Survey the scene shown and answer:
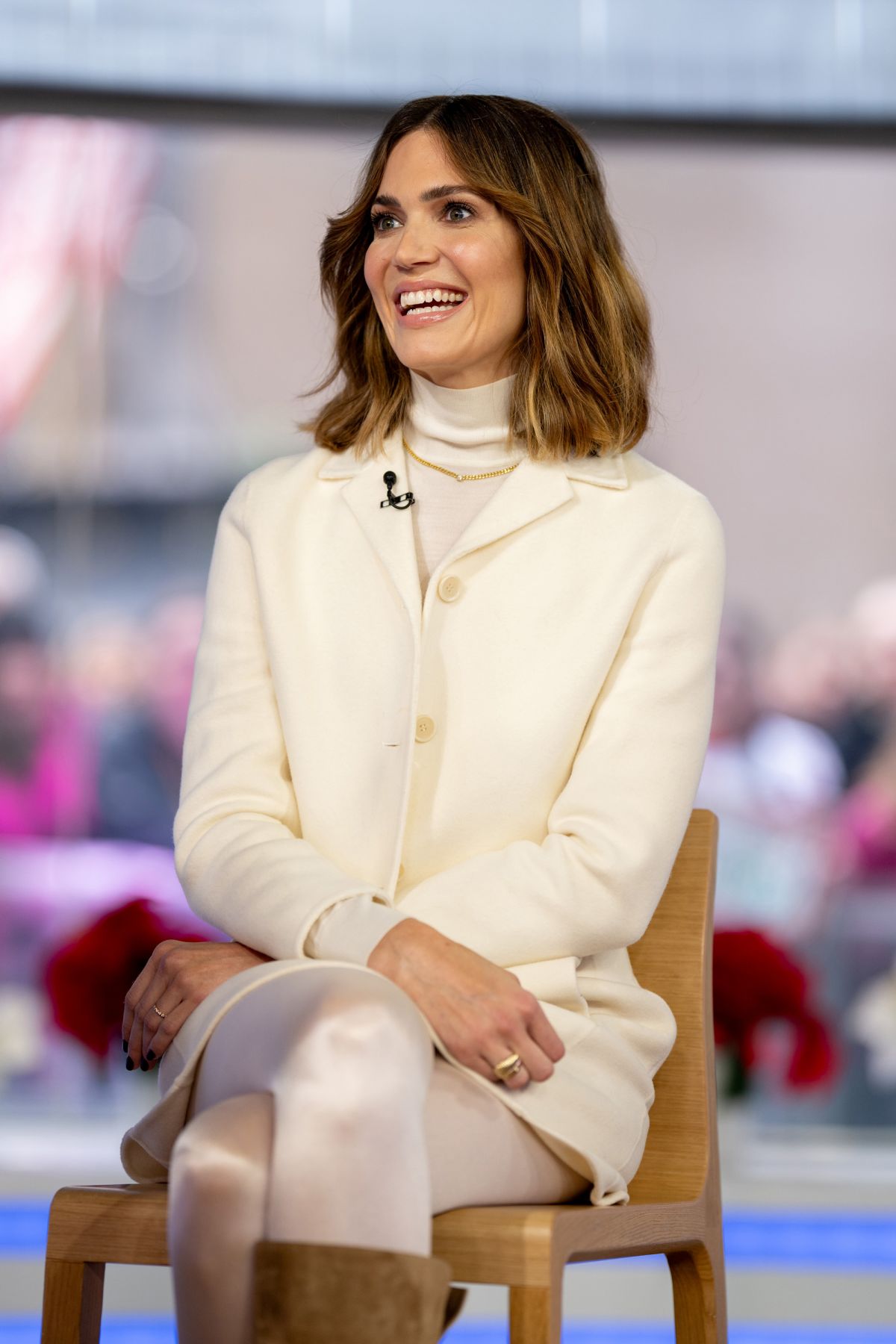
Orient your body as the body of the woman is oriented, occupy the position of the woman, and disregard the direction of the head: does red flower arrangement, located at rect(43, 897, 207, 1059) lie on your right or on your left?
on your right

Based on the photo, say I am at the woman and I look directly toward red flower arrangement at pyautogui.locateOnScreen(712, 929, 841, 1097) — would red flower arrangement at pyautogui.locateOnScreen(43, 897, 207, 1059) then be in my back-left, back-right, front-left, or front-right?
front-left

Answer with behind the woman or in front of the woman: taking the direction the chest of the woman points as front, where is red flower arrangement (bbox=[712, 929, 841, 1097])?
behind

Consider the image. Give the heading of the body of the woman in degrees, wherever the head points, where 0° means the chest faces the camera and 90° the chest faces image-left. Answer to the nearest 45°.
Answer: approximately 45°

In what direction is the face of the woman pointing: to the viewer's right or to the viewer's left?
to the viewer's left
